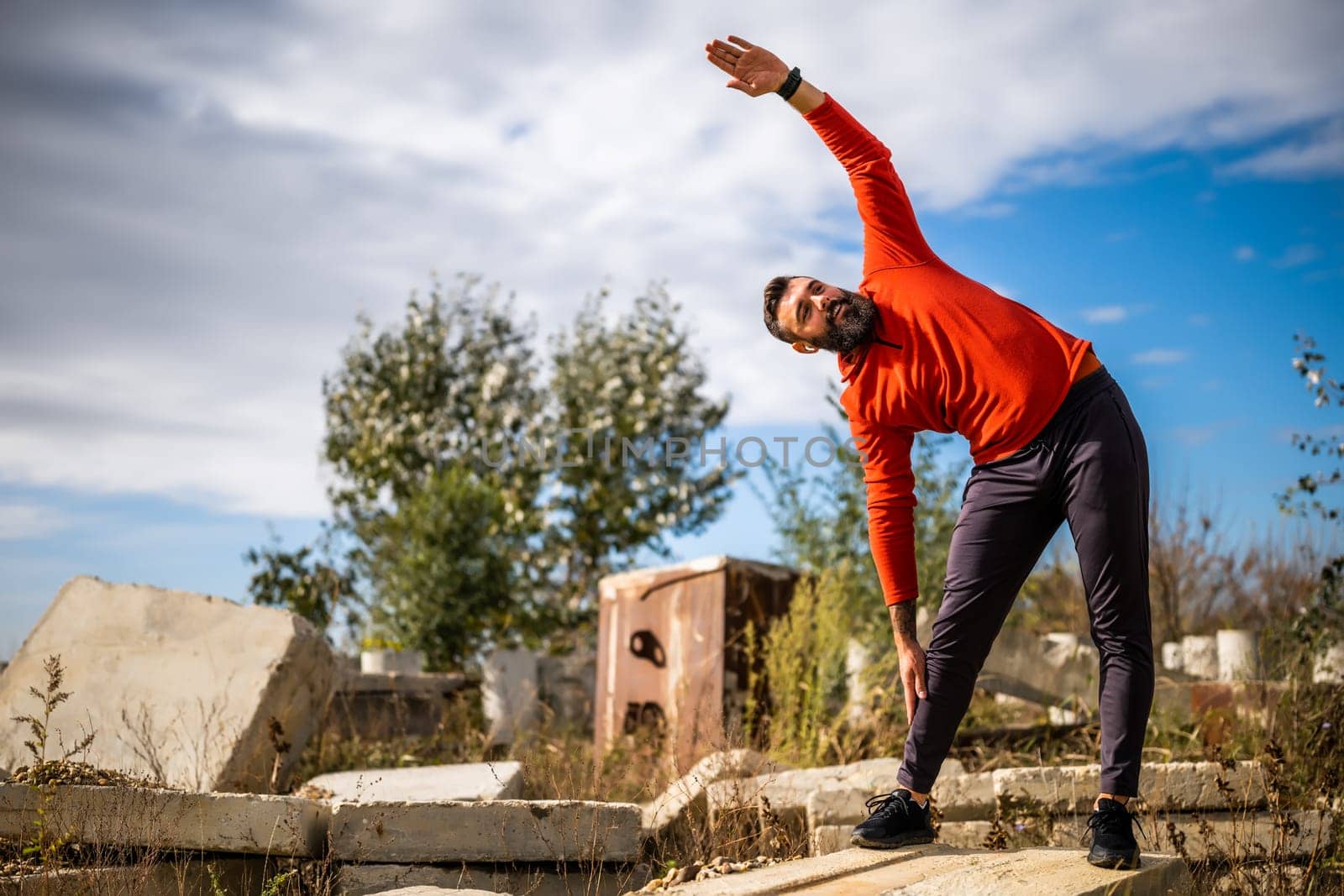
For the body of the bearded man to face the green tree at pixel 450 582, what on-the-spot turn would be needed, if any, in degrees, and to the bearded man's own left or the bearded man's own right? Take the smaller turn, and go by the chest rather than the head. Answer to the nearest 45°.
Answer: approximately 135° to the bearded man's own right

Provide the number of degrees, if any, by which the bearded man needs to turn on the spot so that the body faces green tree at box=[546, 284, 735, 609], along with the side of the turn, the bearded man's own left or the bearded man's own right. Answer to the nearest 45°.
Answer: approximately 180°

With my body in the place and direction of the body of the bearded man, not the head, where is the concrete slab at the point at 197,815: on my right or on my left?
on my right

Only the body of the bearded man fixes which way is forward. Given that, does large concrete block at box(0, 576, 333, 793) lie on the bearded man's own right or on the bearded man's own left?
on the bearded man's own right

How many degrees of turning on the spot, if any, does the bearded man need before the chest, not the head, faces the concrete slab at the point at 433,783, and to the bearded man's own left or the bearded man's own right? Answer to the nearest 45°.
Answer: approximately 135° to the bearded man's own right

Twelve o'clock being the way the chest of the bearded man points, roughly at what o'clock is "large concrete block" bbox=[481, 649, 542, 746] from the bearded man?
The large concrete block is roughly at 5 o'clock from the bearded man.

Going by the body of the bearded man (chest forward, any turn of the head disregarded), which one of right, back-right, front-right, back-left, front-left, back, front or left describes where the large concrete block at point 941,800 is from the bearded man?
back

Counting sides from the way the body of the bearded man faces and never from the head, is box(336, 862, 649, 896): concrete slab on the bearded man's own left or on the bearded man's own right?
on the bearded man's own right

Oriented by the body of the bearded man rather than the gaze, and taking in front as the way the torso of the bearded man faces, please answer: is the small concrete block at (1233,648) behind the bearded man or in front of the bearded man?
behind

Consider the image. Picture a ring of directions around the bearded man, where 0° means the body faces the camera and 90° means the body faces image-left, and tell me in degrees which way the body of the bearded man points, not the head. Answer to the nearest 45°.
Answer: approximately 0°

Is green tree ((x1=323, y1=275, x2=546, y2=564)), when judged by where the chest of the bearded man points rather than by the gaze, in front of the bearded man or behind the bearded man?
behind

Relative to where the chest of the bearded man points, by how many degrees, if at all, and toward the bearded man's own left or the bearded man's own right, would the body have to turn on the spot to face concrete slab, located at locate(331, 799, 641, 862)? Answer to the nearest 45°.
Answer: approximately 90° to the bearded man's own right

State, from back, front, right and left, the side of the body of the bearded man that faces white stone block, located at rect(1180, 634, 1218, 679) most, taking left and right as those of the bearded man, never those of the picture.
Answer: back
